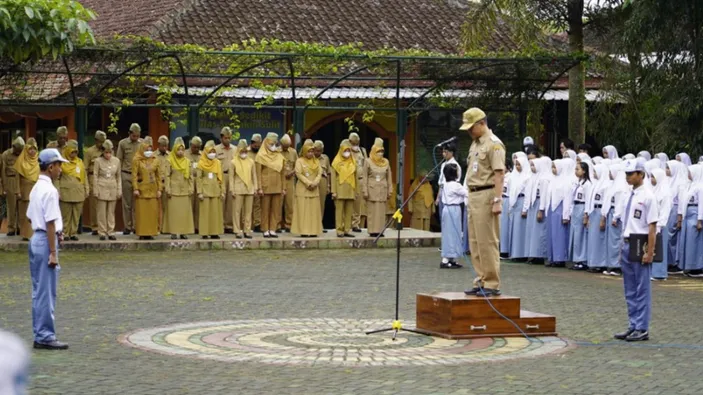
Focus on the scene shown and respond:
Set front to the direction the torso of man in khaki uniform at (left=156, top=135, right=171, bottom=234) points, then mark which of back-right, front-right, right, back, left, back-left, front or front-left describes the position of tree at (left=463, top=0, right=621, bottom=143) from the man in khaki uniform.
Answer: left

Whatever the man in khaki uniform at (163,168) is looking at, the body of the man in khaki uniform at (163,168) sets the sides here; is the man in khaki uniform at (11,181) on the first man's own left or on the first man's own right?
on the first man's own right

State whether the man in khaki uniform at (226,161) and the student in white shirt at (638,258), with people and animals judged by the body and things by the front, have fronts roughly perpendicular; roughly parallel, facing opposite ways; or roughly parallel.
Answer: roughly perpendicular

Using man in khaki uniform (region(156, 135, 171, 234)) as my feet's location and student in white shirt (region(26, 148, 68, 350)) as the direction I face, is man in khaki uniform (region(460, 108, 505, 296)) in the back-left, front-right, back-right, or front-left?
front-left

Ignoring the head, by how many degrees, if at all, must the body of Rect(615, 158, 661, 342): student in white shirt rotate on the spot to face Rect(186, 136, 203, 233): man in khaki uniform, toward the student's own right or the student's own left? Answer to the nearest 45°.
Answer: approximately 90° to the student's own right

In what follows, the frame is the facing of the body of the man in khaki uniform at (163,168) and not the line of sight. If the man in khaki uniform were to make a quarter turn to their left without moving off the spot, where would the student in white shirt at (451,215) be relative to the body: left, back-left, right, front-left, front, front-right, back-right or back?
front-right

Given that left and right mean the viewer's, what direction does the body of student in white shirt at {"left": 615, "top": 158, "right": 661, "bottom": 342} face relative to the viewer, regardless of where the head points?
facing the viewer and to the left of the viewer

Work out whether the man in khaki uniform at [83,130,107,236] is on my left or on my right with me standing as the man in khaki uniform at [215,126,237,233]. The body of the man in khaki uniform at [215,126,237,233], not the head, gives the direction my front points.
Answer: on my right

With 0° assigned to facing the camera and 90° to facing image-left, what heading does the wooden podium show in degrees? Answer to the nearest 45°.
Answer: approximately 90°

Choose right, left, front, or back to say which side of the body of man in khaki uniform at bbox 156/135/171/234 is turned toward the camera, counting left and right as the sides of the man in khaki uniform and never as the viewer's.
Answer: front

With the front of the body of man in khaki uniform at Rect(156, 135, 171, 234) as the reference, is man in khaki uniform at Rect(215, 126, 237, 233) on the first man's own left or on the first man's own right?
on the first man's own left

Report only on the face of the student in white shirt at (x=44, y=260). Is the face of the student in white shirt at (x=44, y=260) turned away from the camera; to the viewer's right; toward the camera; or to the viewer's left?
to the viewer's right
